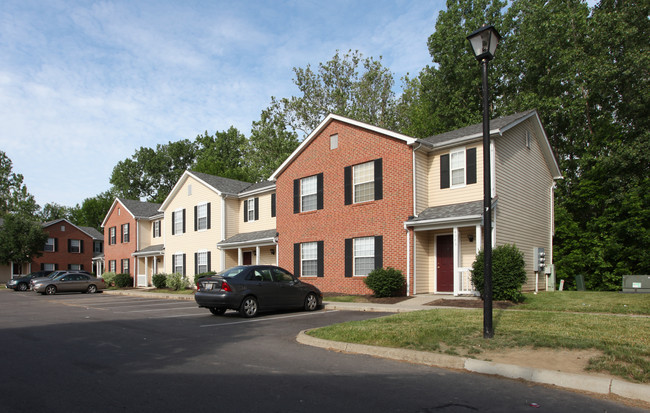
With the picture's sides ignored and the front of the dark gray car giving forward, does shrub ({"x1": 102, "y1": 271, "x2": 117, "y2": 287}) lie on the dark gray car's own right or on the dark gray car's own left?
on the dark gray car's own left

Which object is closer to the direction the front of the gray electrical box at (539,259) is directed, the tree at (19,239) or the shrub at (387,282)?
the shrub

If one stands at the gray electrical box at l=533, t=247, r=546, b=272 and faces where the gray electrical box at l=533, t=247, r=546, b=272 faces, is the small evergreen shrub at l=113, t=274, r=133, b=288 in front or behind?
behind

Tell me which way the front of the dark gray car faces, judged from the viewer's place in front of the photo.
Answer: facing away from the viewer and to the right of the viewer

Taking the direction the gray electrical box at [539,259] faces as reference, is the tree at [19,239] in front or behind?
behind

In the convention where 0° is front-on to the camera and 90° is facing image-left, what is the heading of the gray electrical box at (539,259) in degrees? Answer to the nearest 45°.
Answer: approximately 315°

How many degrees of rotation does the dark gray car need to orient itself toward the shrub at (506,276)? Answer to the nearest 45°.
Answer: approximately 45° to its right

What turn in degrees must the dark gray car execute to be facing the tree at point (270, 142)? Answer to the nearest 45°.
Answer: approximately 45° to its left

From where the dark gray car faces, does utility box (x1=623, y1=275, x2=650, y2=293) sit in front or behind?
in front
